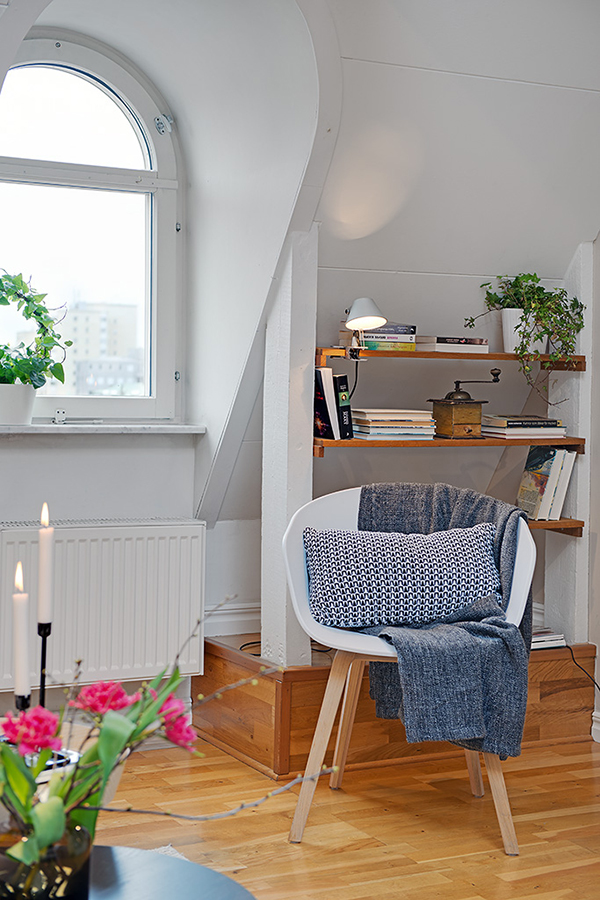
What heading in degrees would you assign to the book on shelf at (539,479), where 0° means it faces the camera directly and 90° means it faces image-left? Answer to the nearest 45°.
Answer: approximately 45°

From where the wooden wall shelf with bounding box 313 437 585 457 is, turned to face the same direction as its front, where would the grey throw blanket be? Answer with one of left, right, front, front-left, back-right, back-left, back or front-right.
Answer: front

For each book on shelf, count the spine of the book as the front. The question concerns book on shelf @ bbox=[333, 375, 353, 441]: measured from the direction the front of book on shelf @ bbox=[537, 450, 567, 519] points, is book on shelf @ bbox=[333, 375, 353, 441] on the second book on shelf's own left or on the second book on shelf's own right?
on the second book on shelf's own right

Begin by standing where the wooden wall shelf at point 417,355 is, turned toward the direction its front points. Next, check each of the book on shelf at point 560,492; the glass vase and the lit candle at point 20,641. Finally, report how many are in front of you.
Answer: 2

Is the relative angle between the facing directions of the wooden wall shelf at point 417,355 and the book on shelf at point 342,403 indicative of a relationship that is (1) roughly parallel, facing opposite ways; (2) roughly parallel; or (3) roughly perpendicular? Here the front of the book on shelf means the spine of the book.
roughly parallel

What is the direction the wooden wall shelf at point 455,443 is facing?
toward the camera

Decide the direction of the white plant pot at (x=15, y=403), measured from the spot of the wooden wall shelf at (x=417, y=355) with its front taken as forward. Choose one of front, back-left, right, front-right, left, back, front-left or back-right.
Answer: right

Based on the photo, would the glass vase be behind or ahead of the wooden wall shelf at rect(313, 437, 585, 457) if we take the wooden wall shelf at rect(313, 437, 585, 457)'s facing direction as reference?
ahead

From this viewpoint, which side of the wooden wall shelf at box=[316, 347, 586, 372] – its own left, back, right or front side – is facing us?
front
